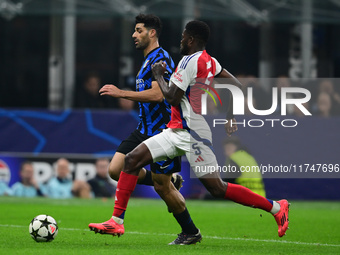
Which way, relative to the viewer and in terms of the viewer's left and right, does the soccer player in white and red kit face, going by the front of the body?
facing to the left of the viewer

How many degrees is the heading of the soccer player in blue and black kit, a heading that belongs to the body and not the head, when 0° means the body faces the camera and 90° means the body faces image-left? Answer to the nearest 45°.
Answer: approximately 90°

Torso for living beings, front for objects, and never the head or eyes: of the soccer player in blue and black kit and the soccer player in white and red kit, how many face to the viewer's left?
2

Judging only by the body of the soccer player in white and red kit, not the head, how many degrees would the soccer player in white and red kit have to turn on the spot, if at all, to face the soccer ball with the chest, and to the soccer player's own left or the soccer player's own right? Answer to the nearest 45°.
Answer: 0° — they already face it

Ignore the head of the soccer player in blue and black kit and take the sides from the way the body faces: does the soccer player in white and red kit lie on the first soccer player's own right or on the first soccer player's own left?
on the first soccer player's own left

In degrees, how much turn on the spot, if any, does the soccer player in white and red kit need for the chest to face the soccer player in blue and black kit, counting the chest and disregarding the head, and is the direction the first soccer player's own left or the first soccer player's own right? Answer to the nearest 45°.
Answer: approximately 45° to the first soccer player's own right

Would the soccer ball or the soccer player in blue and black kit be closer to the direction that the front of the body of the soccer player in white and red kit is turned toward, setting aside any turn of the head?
the soccer ball
